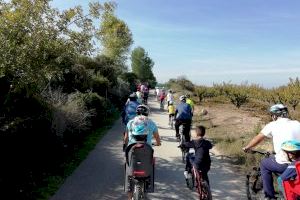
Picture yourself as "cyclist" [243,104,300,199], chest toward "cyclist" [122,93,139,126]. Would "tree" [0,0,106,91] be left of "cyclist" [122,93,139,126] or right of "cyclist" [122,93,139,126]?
left

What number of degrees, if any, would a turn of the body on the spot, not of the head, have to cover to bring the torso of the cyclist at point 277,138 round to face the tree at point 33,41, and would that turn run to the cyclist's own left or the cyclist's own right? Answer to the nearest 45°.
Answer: approximately 45° to the cyclist's own left

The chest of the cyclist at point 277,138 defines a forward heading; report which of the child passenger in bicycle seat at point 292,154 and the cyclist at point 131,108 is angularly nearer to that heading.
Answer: the cyclist

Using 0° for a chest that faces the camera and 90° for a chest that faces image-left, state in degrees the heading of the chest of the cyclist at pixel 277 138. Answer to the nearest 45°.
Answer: approximately 135°

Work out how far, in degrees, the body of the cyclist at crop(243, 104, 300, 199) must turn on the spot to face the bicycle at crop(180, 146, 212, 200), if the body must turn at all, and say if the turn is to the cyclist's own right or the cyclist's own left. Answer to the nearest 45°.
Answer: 0° — they already face it

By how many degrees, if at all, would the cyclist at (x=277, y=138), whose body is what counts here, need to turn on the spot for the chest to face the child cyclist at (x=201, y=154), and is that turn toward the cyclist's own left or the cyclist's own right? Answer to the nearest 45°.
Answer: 0° — they already face them

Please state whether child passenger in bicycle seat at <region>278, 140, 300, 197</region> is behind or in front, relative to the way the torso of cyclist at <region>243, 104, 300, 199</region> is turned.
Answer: behind
